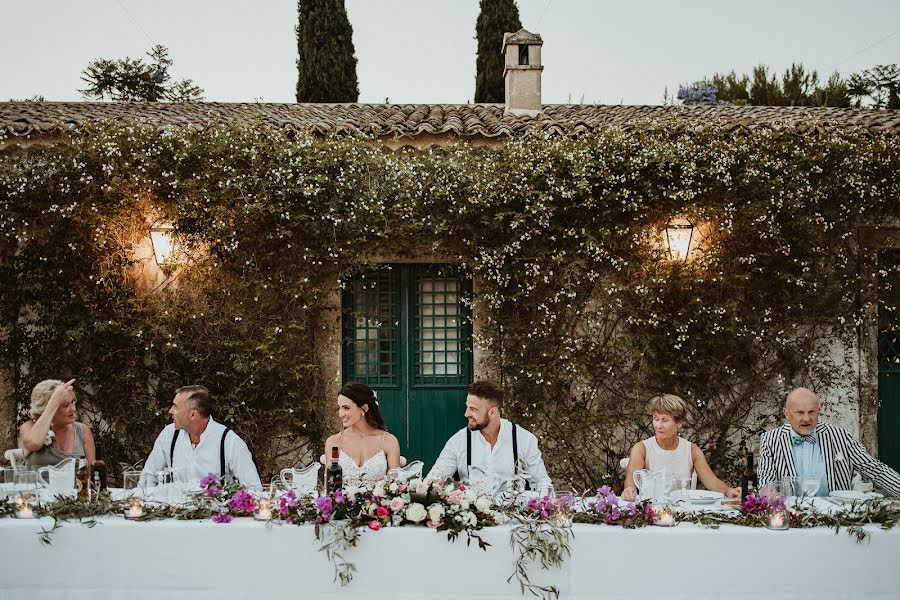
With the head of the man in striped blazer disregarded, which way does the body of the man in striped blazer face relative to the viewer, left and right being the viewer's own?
facing the viewer

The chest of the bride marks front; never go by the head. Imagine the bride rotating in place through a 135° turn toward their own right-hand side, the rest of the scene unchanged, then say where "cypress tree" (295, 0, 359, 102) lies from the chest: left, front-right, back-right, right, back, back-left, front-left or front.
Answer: front-right

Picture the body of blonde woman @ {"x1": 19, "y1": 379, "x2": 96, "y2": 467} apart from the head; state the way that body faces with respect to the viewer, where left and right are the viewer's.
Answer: facing the viewer and to the right of the viewer

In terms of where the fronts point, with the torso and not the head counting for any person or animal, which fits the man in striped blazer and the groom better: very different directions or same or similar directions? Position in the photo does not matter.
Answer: same or similar directions

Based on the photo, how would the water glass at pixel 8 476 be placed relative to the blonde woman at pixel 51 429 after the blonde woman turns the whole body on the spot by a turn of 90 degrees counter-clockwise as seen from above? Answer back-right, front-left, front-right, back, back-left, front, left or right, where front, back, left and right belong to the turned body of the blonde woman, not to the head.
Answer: back-right

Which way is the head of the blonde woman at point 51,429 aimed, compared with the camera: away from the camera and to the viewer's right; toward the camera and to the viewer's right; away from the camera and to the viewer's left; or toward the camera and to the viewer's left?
toward the camera and to the viewer's right

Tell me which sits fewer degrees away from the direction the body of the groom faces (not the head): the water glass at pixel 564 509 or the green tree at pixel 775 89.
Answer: the water glass

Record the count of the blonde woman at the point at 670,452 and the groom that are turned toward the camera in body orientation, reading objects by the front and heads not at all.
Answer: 2

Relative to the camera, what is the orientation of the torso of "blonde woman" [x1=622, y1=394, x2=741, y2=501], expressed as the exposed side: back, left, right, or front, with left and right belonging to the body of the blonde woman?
front
